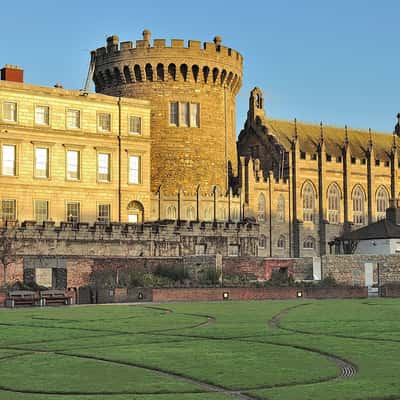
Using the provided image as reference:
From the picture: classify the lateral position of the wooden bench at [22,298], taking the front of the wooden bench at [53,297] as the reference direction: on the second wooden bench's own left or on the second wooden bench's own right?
on the second wooden bench's own right

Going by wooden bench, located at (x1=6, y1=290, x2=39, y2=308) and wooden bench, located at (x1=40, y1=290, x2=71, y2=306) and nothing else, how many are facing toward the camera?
2

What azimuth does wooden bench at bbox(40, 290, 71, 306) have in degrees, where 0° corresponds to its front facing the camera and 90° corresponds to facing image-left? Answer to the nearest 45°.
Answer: approximately 0°

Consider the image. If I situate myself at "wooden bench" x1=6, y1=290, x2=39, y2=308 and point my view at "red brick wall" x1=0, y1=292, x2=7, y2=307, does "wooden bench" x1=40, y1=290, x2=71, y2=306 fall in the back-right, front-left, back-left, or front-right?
back-right

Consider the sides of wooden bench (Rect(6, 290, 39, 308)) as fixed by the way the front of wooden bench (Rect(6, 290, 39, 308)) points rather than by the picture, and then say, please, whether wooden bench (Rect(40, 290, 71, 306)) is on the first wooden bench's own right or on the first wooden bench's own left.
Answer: on the first wooden bench's own left

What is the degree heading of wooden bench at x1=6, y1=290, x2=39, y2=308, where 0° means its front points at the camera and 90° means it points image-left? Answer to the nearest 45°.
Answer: approximately 0°

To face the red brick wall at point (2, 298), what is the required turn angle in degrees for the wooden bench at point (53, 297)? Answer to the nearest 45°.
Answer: approximately 90° to its right

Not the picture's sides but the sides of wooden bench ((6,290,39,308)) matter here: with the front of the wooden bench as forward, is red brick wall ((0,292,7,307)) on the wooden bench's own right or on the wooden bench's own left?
on the wooden bench's own right
